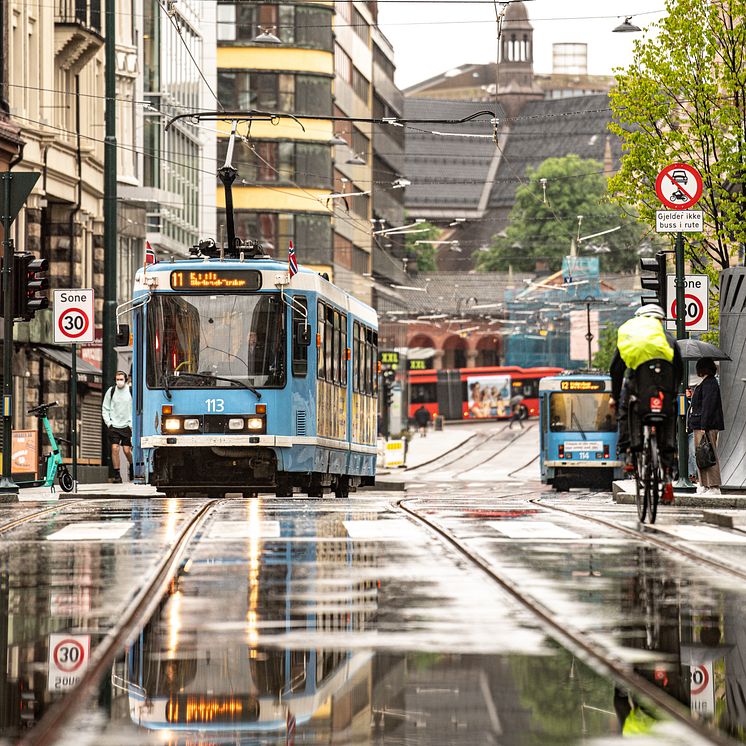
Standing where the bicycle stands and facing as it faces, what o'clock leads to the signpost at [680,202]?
The signpost is roughly at 12 o'clock from the bicycle.

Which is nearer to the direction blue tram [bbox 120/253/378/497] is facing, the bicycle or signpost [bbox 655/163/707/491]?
the bicycle

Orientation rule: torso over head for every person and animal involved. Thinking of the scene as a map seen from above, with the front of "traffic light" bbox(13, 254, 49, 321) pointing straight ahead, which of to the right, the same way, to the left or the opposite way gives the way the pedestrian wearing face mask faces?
to the right

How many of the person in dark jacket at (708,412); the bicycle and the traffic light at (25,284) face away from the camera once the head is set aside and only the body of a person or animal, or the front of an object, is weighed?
1

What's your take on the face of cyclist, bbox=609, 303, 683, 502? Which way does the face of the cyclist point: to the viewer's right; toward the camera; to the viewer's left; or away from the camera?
away from the camera

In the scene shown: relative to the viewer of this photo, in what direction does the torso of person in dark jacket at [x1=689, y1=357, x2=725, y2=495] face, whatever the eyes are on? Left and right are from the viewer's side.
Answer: facing to the left of the viewer

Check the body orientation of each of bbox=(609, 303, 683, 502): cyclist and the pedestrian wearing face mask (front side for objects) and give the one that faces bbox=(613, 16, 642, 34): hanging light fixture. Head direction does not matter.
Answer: the cyclist

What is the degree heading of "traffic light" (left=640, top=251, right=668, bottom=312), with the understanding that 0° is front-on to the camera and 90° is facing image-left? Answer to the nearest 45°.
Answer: approximately 90°

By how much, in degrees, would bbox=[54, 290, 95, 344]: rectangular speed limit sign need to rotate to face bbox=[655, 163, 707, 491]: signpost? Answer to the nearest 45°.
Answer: approximately 45° to its left

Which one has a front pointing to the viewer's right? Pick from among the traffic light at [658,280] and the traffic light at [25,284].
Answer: the traffic light at [25,284]

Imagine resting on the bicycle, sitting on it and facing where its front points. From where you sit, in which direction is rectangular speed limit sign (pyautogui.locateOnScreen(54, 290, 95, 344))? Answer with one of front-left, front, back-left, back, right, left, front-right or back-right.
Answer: front-left

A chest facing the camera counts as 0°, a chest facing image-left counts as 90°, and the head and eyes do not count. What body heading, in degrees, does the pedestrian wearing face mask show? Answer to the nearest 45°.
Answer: approximately 0°

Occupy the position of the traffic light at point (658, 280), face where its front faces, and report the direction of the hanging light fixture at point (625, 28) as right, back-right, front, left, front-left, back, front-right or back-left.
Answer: right

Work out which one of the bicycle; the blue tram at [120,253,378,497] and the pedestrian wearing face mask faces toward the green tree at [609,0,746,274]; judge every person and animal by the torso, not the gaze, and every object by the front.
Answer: the bicycle
